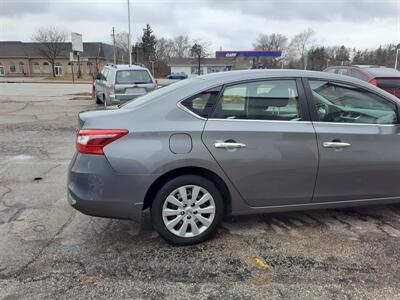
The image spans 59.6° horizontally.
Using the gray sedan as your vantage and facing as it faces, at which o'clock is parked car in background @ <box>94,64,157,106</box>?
The parked car in background is roughly at 8 o'clock from the gray sedan.

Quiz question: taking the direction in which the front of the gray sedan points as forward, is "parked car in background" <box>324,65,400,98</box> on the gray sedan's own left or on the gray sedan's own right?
on the gray sedan's own left

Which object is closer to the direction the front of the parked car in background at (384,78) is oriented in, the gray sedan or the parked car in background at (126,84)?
the parked car in background

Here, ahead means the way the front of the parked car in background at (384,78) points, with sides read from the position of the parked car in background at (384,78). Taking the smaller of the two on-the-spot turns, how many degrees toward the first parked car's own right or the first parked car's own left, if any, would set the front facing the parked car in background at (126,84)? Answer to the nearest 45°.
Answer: approximately 45° to the first parked car's own left

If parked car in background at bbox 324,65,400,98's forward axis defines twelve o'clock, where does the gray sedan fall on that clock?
The gray sedan is roughly at 8 o'clock from the parked car in background.

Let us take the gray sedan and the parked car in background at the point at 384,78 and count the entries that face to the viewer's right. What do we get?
1

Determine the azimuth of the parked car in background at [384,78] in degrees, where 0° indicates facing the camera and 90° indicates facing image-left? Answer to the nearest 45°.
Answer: approximately 135°

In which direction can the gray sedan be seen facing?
to the viewer's right
